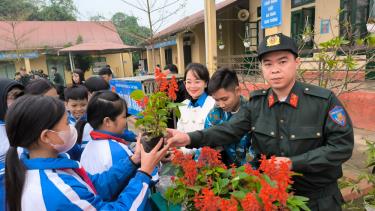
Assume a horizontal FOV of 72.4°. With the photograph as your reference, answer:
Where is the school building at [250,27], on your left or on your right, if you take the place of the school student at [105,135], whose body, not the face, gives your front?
on your left

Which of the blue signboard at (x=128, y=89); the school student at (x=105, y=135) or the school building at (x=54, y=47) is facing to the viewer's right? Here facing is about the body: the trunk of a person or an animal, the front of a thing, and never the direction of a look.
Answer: the school student

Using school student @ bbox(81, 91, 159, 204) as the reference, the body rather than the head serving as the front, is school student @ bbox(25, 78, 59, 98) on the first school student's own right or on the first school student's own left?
on the first school student's own left

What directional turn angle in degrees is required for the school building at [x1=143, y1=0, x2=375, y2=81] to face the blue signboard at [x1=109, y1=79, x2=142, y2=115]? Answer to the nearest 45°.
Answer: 0° — it already faces it

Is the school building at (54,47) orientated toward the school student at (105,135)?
yes

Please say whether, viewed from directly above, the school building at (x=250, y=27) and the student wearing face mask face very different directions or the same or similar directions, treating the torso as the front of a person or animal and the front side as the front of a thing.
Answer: very different directions

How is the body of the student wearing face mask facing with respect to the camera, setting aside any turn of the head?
to the viewer's right

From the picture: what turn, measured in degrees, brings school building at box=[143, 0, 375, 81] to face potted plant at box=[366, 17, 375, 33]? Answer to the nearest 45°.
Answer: approximately 45° to its left

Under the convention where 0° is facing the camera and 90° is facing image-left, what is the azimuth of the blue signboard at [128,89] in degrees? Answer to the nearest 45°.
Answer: approximately 0°

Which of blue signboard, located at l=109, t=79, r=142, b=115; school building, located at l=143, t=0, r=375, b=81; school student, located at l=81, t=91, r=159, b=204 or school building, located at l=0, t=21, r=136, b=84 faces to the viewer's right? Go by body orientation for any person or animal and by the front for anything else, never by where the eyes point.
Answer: the school student
